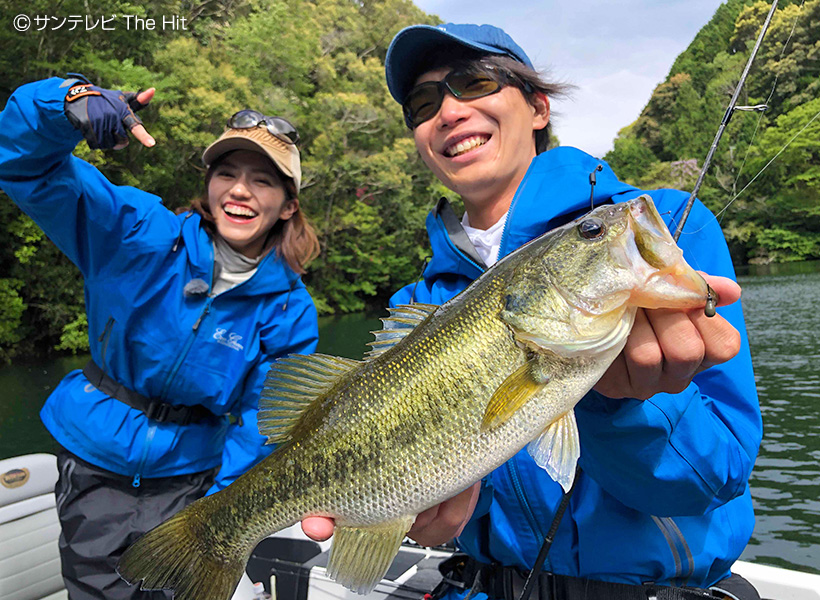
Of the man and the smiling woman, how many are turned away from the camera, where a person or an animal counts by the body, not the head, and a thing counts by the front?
0

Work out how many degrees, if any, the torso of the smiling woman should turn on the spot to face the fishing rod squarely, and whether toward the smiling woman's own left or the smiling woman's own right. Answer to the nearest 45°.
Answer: approximately 45° to the smiling woman's own left

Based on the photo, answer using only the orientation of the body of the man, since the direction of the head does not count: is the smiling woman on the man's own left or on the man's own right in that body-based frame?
on the man's own right

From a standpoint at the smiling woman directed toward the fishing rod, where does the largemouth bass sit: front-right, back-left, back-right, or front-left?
front-right

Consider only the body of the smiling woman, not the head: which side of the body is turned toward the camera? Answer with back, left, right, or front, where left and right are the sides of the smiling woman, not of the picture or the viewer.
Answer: front

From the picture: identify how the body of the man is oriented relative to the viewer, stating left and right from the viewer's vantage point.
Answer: facing the viewer and to the left of the viewer

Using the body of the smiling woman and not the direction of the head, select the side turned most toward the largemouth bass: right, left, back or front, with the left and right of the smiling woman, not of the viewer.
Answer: front

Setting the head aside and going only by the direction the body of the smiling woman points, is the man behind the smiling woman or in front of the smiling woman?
in front
